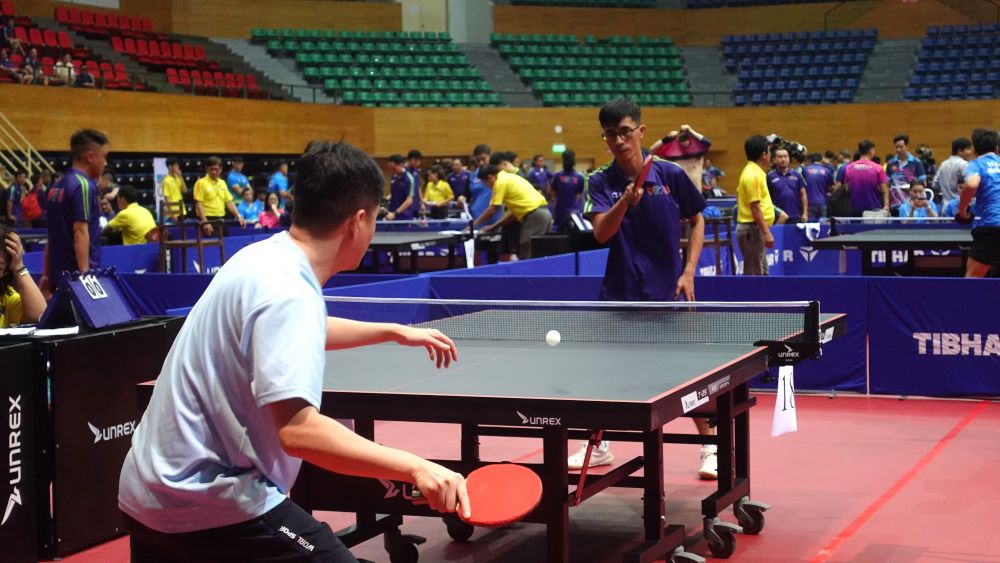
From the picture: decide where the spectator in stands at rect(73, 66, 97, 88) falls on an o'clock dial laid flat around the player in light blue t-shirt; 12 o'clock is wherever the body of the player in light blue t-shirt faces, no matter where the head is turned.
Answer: The spectator in stands is roughly at 10 o'clock from the player in light blue t-shirt.

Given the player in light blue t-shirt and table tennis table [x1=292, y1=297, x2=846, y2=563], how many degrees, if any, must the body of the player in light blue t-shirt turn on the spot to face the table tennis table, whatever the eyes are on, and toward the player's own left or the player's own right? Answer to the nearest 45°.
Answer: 0° — they already face it

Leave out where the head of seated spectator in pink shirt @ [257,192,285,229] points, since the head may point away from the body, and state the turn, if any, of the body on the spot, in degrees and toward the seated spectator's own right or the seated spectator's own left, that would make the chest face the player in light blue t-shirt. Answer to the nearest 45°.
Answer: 0° — they already face them

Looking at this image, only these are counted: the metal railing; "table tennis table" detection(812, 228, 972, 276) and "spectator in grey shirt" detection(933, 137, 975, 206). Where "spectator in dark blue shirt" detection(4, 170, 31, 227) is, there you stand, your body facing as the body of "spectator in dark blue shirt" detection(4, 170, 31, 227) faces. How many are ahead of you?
2

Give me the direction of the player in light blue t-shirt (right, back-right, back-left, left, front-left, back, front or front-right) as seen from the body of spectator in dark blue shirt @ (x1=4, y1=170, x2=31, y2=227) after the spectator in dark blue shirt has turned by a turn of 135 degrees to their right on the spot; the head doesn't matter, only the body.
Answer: left

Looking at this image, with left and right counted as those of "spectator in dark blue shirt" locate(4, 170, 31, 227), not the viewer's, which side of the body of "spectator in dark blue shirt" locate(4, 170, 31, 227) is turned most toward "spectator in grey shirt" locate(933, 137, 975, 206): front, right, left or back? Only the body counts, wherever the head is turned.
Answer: front

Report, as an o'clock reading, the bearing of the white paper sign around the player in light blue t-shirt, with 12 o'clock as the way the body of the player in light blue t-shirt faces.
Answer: The white paper sign is roughly at 12 o'clock from the player in light blue t-shirt.

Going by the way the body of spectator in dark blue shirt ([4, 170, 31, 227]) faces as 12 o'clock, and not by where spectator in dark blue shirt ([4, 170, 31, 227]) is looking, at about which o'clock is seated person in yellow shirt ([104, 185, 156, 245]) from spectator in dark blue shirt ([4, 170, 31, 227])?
seated person in yellow shirt ([104, 185, 156, 245]) is roughly at 1 o'clock from spectator in dark blue shirt ([4, 170, 31, 227]).

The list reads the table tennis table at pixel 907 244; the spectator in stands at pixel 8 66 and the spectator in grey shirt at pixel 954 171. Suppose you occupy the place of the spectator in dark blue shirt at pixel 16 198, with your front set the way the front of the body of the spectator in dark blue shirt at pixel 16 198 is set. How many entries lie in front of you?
2

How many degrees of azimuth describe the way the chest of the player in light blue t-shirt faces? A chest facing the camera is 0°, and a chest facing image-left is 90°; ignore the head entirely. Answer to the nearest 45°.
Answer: approximately 225°

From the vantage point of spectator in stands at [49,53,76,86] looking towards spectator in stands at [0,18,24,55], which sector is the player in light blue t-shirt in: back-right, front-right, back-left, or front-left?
back-left

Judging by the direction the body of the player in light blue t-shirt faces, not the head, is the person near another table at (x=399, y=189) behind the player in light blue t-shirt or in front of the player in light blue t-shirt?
in front

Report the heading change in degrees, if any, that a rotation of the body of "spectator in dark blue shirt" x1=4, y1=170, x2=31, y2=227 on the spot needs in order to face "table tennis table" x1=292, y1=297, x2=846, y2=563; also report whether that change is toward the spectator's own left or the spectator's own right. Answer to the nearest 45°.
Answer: approximately 45° to the spectator's own right

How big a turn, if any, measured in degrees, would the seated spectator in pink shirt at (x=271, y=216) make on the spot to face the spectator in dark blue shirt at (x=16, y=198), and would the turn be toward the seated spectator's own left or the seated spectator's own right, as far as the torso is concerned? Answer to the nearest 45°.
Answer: approximately 90° to the seated spectator's own right

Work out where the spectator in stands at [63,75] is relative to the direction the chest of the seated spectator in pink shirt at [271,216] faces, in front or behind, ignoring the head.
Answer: behind
